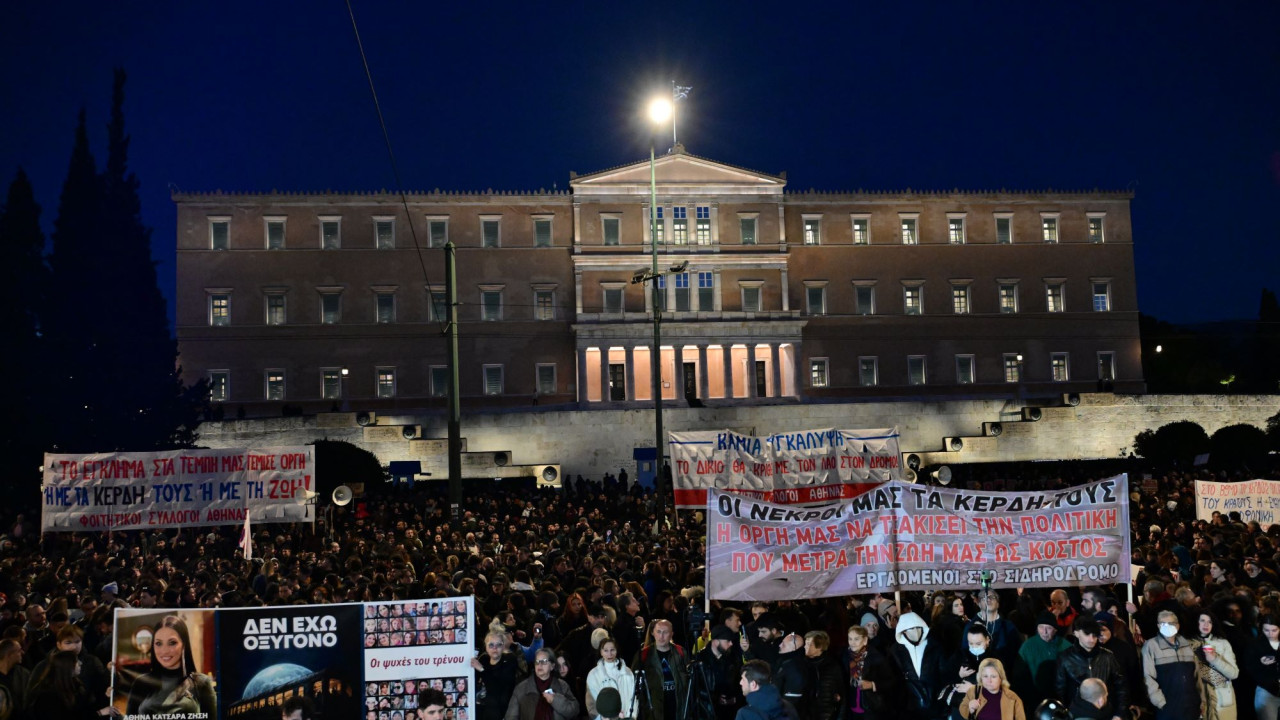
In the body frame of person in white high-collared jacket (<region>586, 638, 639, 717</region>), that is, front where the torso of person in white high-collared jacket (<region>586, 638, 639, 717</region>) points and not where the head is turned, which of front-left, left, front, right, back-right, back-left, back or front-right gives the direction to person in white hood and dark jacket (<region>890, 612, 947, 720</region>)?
left

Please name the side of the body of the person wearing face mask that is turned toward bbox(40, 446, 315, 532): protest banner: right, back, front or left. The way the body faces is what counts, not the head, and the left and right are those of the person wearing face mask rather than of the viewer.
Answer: right

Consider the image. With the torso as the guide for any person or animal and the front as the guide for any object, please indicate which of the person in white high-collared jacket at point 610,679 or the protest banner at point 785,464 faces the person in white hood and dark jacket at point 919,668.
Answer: the protest banner

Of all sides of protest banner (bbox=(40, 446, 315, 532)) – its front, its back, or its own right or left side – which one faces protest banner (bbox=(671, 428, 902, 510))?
left

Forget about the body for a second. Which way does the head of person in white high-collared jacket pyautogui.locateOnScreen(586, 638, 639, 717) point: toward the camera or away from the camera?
toward the camera

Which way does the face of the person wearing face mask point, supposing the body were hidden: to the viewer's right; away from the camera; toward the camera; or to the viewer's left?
toward the camera

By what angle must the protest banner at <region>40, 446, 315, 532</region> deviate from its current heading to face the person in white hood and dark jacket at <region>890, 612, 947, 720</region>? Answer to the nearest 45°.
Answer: approximately 45° to its left

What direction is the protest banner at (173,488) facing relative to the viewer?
toward the camera

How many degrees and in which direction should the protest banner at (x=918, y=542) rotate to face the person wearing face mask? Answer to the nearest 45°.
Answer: approximately 45° to its left

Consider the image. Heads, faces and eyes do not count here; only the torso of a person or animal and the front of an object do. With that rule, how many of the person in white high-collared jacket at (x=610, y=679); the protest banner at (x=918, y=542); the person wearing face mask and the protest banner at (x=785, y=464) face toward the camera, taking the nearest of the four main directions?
4

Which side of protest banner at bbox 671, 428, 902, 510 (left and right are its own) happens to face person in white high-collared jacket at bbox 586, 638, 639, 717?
front

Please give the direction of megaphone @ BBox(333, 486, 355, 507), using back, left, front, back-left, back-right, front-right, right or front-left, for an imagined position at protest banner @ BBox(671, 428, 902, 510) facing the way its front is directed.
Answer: right

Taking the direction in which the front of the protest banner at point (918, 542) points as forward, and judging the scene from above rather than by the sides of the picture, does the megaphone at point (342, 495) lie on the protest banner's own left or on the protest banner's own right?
on the protest banner's own right

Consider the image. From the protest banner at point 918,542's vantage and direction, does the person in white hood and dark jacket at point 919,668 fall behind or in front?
in front

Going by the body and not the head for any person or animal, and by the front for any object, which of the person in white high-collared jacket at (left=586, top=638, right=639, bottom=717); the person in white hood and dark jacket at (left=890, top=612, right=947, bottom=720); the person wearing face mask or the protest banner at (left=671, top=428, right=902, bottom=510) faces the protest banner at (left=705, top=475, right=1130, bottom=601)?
the protest banner at (left=671, top=428, right=902, bottom=510)

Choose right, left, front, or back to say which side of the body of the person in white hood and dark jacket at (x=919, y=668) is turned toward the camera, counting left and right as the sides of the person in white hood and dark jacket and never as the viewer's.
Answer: front
